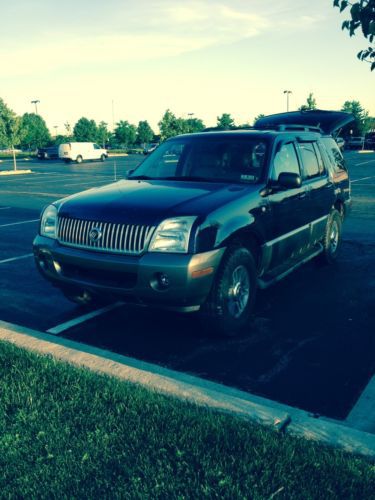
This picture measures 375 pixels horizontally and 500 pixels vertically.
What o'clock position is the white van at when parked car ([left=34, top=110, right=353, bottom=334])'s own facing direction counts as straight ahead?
The white van is roughly at 4 o'clock from the parked car.

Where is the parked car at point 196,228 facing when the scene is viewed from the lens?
facing the viewer and to the left of the viewer

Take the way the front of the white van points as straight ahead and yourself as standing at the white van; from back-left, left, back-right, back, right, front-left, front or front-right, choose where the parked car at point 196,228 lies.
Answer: back-right

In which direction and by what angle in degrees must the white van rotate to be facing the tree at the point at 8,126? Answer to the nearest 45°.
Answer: approximately 180°

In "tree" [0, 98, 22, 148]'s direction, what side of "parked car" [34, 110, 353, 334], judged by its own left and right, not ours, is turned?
right

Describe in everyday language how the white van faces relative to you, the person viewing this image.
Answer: facing away from the viewer and to the right of the viewer

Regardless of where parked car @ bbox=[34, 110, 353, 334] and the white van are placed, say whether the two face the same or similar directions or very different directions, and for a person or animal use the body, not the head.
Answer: very different directions
